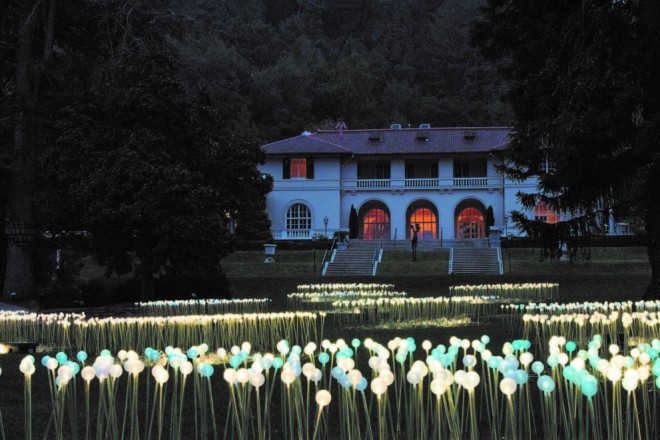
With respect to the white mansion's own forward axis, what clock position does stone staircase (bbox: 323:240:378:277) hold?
The stone staircase is roughly at 12 o'clock from the white mansion.

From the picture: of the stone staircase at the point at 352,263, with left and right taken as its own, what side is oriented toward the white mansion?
back

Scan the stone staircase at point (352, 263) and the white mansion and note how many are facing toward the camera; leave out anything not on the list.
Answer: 2

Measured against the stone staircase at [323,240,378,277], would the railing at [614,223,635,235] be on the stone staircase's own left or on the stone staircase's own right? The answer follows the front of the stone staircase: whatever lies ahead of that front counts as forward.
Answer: on the stone staircase's own left

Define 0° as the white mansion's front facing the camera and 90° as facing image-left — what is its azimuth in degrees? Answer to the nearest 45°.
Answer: approximately 0°

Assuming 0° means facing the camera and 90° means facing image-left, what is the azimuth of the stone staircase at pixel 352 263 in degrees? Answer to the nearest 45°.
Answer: approximately 0°

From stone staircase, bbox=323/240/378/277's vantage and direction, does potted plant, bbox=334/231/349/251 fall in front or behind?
behind
